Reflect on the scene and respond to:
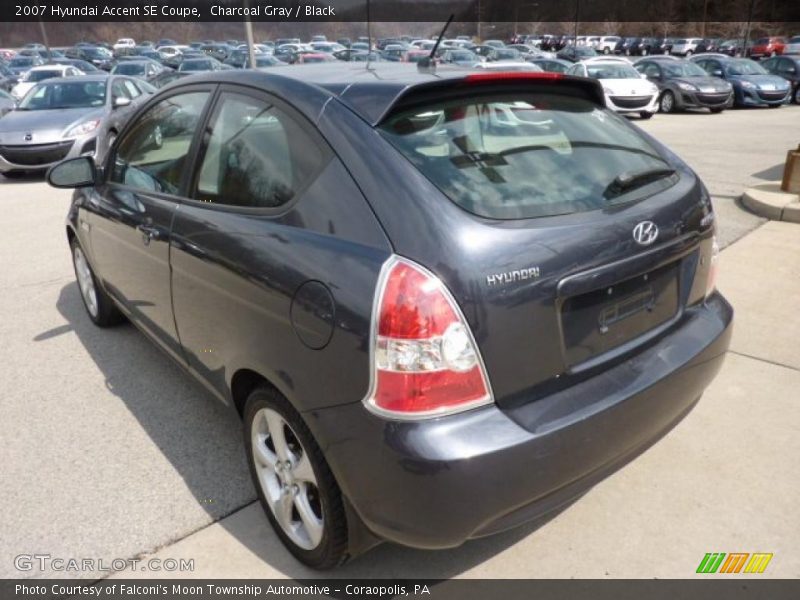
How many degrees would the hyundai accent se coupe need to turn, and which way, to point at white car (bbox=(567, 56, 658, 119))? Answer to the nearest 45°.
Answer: approximately 45° to its right

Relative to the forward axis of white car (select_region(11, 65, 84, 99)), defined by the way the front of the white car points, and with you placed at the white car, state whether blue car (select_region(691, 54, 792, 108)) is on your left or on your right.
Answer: on your left

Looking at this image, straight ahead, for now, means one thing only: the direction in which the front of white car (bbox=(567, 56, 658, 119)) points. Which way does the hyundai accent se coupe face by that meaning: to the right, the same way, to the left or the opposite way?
the opposite way

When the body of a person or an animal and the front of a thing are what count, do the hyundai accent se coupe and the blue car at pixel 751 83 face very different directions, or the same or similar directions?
very different directions

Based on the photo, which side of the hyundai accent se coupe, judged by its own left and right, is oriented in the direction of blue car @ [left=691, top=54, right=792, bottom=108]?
right

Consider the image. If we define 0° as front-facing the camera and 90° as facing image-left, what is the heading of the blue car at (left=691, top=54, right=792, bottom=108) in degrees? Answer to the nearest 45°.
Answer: approximately 315°

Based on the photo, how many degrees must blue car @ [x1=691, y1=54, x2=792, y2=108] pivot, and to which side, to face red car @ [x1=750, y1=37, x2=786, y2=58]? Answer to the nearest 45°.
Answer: approximately 135° to its left

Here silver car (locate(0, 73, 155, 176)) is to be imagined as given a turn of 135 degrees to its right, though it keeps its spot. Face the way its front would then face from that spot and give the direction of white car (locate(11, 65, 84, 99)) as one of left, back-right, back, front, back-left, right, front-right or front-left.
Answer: front

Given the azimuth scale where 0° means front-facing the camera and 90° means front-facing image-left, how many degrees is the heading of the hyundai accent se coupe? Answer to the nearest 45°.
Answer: approximately 135°

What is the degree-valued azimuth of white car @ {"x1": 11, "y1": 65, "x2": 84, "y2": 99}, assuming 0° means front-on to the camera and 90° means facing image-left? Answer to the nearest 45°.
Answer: approximately 45°

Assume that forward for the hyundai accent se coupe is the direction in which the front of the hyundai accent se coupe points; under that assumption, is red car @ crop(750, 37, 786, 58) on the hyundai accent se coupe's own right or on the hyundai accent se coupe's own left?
on the hyundai accent se coupe's own right

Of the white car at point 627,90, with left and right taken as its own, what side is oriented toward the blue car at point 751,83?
left
